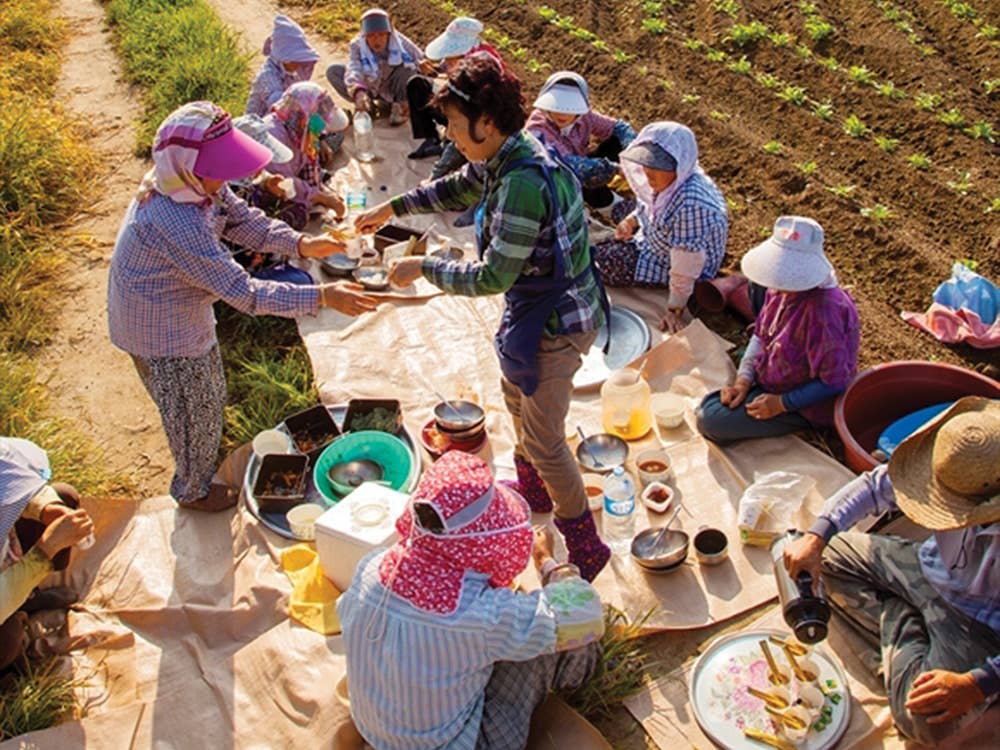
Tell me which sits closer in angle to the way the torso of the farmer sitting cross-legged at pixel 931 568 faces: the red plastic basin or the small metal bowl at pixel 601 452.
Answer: the small metal bowl

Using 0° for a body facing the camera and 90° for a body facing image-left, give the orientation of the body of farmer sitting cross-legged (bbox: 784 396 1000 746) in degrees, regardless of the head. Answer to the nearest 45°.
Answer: approximately 45°

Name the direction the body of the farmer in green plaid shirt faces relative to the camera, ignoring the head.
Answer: to the viewer's left

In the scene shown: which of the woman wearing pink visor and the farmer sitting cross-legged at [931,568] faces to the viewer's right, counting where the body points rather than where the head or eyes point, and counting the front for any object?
the woman wearing pink visor

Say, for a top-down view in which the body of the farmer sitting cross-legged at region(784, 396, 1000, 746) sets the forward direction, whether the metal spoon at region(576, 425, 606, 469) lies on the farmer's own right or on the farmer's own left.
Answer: on the farmer's own right

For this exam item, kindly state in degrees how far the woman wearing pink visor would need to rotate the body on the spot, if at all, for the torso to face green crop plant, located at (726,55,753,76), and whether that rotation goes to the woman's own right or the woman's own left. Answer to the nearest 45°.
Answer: approximately 45° to the woman's own left

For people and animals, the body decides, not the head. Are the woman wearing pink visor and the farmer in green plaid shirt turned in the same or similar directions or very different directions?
very different directions

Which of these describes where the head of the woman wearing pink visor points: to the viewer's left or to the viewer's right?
to the viewer's right

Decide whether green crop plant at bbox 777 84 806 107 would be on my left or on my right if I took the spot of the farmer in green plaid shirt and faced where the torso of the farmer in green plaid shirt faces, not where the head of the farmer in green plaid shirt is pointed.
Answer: on my right

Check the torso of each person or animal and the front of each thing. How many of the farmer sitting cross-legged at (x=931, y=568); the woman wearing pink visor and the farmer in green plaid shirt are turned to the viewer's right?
1

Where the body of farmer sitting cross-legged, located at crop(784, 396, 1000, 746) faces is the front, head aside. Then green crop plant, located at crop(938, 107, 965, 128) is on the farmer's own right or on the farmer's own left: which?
on the farmer's own right

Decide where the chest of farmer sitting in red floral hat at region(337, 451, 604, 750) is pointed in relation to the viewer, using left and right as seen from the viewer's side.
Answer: facing away from the viewer and to the right of the viewer

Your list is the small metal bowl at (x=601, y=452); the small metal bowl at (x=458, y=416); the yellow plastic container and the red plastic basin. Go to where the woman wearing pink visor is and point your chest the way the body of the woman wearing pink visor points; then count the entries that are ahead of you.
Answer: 4

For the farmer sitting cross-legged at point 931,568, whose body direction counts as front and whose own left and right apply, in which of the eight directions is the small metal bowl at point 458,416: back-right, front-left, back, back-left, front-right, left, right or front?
front-right

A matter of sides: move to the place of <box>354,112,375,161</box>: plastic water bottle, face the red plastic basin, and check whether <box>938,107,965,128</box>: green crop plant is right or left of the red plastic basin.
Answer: left

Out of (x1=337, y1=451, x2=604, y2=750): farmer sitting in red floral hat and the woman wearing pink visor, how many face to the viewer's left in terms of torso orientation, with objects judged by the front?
0

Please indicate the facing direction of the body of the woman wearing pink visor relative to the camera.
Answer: to the viewer's right

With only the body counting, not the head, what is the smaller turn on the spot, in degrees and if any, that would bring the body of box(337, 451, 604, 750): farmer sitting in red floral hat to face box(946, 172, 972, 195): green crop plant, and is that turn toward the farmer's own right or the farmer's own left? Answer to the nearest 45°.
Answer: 0° — they already face it
